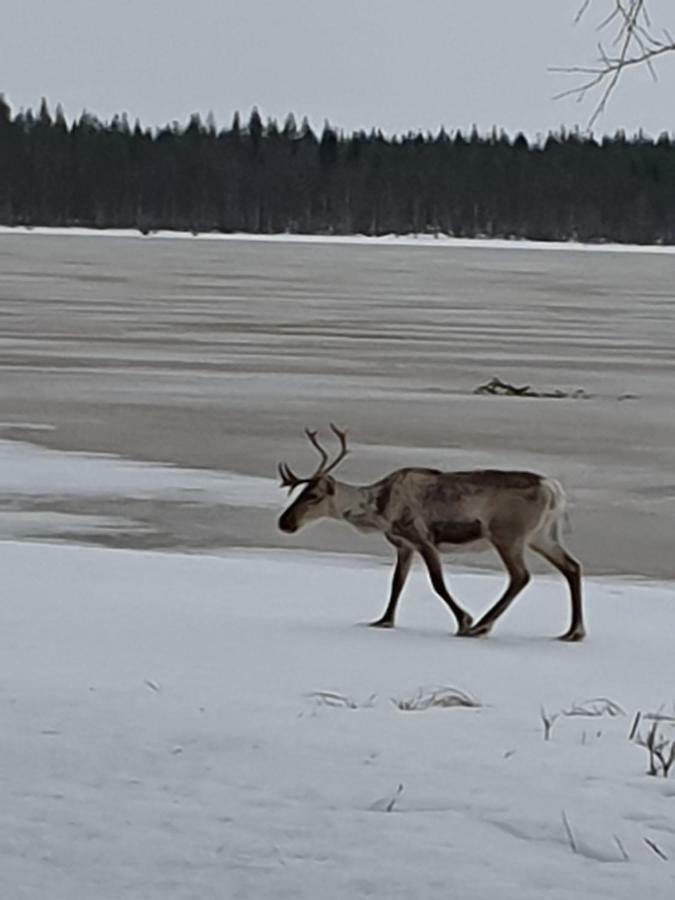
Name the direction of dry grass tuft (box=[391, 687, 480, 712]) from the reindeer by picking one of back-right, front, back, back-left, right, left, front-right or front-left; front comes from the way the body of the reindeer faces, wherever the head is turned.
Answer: left

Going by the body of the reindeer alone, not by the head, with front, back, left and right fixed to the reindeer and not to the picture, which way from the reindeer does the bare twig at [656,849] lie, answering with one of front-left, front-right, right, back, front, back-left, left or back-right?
left

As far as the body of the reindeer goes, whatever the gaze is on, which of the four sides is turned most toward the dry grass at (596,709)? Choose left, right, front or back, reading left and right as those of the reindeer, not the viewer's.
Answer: left

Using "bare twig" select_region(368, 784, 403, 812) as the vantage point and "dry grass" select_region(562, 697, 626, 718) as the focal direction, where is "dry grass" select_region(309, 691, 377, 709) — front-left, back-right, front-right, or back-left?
front-left

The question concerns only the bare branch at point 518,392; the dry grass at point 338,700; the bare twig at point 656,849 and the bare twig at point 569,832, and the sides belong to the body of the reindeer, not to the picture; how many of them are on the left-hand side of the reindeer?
3

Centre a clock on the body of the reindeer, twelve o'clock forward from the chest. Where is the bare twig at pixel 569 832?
The bare twig is roughly at 9 o'clock from the reindeer.

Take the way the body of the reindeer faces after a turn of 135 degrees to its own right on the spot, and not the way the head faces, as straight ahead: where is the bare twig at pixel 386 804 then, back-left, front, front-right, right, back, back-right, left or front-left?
back-right

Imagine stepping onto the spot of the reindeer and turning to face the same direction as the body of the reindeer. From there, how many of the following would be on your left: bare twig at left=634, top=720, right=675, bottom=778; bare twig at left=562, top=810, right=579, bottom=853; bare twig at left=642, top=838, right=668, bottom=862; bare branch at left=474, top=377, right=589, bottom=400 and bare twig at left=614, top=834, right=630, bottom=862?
4

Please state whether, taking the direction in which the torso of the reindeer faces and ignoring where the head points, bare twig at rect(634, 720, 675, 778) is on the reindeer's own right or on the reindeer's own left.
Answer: on the reindeer's own left

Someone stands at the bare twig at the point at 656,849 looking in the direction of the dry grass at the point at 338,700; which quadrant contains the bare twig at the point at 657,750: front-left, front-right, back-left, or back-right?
front-right

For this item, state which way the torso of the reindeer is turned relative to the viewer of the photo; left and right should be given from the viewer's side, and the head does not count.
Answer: facing to the left of the viewer

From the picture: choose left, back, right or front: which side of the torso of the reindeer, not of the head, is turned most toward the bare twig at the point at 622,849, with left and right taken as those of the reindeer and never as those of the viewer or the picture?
left

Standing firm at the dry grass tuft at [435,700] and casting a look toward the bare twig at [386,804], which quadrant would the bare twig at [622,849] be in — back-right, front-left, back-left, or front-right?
front-left
